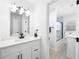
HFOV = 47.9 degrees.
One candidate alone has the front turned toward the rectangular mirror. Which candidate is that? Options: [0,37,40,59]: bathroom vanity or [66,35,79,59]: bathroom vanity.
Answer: [66,35,79,59]: bathroom vanity

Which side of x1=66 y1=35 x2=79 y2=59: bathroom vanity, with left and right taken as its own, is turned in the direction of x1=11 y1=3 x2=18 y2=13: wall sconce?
front

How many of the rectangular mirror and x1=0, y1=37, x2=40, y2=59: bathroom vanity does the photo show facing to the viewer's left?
0

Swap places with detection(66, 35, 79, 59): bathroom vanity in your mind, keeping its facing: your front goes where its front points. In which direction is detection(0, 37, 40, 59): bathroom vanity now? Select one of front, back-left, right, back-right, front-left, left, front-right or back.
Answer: front

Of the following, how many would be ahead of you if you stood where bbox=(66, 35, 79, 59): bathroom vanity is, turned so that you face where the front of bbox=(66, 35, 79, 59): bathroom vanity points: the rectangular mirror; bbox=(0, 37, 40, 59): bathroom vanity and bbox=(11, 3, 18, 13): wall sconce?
3

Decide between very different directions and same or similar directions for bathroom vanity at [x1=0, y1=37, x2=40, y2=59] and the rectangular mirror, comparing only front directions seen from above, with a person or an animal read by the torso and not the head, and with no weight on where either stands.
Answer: same or similar directions

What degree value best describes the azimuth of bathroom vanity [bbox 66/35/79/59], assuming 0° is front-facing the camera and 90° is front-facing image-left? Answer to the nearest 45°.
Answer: approximately 45°

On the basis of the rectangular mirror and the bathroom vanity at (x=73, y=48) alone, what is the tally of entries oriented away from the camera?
0

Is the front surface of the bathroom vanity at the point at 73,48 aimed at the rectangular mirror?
yes

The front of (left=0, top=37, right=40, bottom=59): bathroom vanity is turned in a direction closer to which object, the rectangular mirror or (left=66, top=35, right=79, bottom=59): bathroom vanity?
the bathroom vanity

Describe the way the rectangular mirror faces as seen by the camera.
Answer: facing the viewer and to the right of the viewer

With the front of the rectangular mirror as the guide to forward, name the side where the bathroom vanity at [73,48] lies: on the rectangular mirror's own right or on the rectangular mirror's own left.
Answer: on the rectangular mirror's own left
